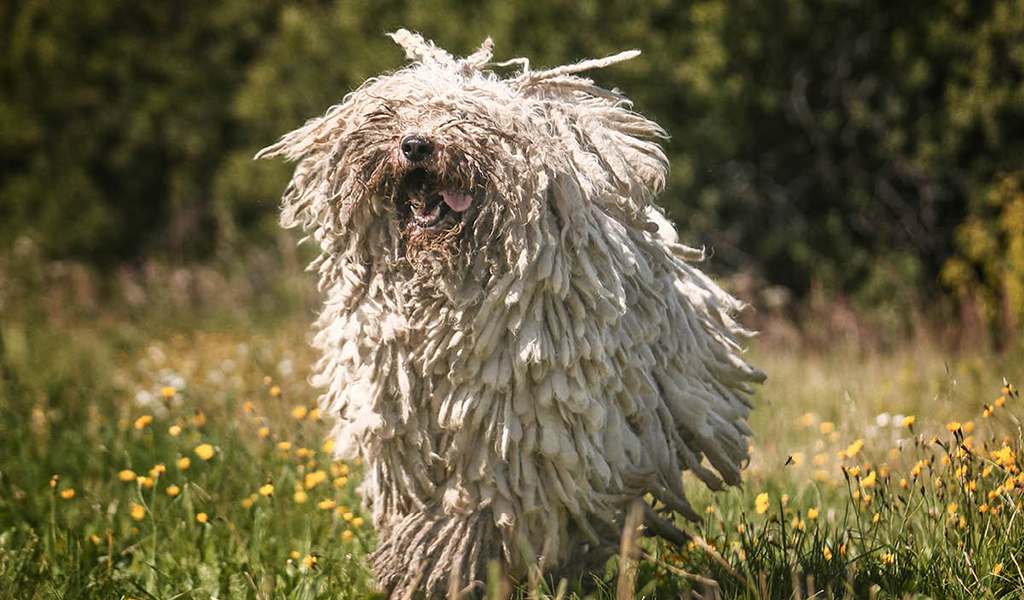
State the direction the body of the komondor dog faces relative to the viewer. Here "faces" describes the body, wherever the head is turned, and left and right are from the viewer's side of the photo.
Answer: facing the viewer and to the left of the viewer

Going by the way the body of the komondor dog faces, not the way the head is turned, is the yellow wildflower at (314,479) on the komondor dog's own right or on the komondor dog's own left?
on the komondor dog's own right
